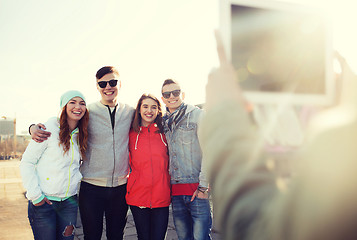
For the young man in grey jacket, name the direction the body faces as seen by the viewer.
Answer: toward the camera

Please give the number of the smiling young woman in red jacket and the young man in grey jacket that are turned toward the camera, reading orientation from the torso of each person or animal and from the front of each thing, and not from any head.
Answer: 2

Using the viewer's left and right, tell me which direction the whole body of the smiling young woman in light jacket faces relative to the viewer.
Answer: facing the viewer and to the right of the viewer

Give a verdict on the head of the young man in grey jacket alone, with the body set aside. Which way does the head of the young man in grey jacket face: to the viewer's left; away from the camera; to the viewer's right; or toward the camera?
toward the camera

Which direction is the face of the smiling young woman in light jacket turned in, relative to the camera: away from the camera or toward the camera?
toward the camera

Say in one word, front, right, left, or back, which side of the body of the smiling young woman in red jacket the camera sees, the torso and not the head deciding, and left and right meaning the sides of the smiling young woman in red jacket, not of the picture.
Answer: front

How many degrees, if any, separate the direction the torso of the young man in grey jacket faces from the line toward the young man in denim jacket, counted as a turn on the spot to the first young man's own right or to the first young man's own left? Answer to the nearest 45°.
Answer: approximately 45° to the first young man's own left

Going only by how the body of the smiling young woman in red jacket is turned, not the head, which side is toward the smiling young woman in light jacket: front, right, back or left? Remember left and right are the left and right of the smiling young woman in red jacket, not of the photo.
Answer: right
